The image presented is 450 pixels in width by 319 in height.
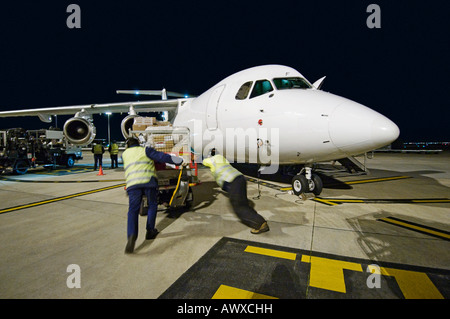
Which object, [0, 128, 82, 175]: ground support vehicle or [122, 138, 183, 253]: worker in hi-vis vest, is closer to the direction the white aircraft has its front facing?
the worker in hi-vis vest

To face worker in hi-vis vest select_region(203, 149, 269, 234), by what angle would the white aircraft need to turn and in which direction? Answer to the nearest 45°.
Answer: approximately 90° to its right

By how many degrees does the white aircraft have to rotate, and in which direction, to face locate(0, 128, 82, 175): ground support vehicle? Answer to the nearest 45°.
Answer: approximately 180°

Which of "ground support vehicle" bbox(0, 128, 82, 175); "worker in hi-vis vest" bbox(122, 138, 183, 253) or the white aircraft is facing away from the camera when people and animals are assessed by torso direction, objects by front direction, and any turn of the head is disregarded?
the worker in hi-vis vest

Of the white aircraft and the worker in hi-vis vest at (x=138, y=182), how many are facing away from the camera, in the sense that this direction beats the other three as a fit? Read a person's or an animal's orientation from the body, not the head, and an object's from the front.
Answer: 1

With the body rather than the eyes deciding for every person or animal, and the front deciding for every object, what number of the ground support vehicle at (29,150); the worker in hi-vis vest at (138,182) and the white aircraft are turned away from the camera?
1

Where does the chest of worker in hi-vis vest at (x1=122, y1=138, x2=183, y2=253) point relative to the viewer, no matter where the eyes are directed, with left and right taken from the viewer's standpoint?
facing away from the viewer
